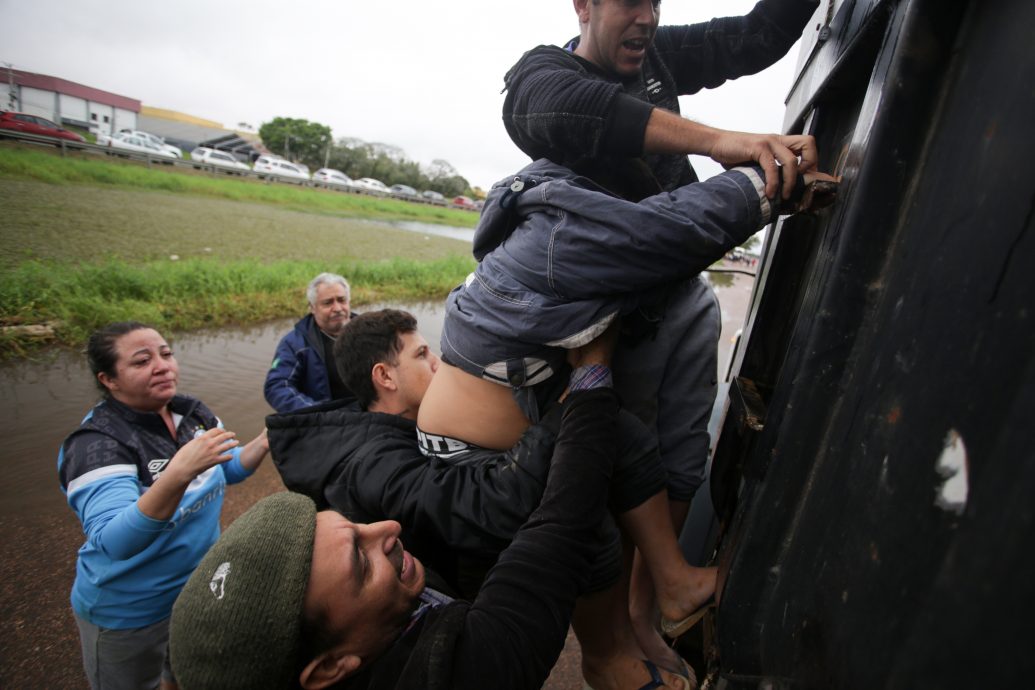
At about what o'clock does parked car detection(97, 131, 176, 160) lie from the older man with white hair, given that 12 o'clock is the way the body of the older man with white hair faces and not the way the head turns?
The parked car is roughly at 7 o'clock from the older man with white hair.

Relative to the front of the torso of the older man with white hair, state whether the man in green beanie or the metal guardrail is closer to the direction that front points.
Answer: the man in green beanie

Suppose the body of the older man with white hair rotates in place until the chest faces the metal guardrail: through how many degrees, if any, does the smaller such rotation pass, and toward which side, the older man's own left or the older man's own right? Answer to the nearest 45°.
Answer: approximately 135° to the older man's own left

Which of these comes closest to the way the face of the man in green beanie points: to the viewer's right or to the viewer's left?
to the viewer's right

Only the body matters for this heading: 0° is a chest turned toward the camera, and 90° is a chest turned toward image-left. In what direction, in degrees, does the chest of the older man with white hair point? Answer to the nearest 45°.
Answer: approximately 315°

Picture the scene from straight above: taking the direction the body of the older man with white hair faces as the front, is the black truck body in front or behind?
in front

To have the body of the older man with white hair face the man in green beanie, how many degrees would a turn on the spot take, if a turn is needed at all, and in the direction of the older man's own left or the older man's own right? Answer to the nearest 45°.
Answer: approximately 45° to the older man's own right

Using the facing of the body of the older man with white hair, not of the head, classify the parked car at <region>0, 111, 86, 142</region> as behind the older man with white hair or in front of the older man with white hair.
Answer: behind

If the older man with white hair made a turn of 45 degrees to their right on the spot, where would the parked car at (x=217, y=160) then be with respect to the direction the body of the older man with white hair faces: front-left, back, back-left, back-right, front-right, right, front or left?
back

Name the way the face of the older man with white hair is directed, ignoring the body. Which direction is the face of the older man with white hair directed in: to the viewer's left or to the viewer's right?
to the viewer's right

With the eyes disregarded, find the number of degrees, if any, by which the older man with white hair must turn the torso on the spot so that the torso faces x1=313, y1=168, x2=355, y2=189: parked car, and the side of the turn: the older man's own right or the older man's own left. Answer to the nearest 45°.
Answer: approximately 135° to the older man's own left
